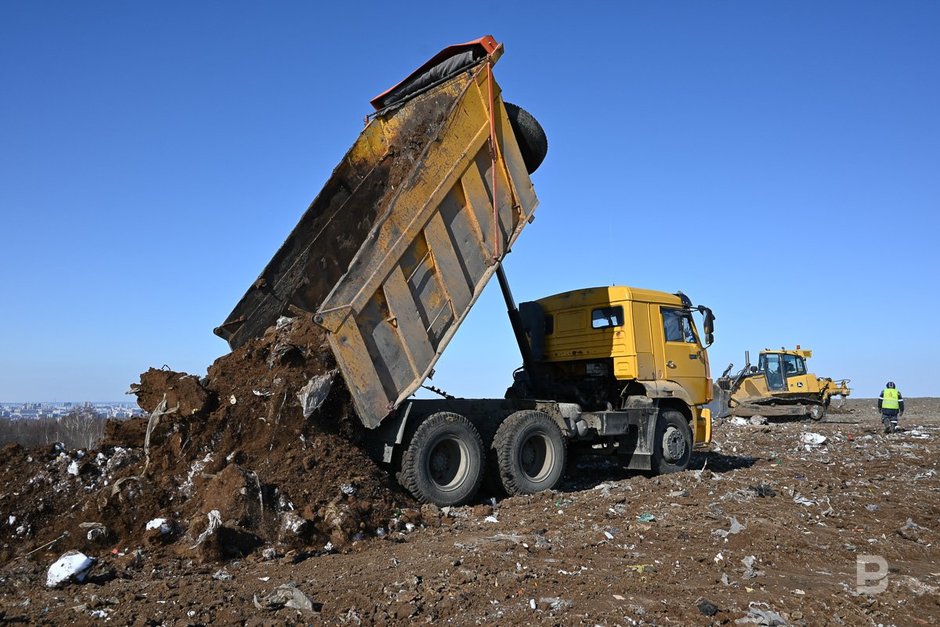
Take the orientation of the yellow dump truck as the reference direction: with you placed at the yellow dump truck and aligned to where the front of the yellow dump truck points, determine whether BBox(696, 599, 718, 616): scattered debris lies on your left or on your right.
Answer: on your right

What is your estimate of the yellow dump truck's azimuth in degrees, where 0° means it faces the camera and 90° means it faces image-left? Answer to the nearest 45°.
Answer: approximately 225°

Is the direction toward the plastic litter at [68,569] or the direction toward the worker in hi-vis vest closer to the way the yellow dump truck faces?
the worker in hi-vis vest

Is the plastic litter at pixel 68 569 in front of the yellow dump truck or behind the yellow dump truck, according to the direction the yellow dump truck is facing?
behind

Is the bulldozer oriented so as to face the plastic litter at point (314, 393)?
no

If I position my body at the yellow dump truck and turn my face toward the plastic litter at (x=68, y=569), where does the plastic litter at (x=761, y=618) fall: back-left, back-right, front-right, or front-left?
front-left

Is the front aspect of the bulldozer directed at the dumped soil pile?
no

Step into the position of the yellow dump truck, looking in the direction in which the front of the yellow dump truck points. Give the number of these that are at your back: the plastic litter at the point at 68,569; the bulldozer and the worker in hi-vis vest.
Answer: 1

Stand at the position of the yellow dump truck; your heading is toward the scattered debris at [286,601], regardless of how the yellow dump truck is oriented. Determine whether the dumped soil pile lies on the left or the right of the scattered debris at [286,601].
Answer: right

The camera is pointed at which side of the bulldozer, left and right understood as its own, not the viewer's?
left
